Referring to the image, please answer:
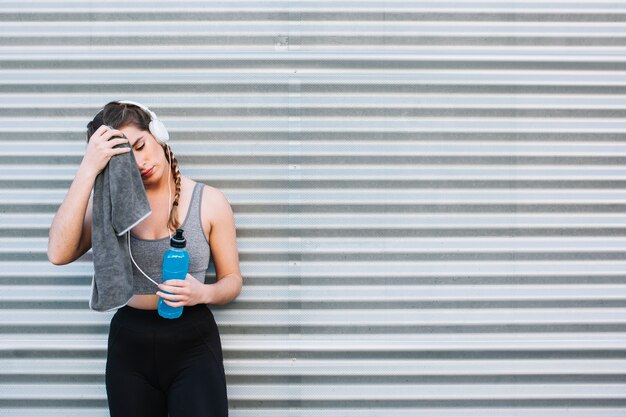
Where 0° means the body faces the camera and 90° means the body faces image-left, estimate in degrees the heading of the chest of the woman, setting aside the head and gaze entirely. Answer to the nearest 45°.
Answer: approximately 0°
